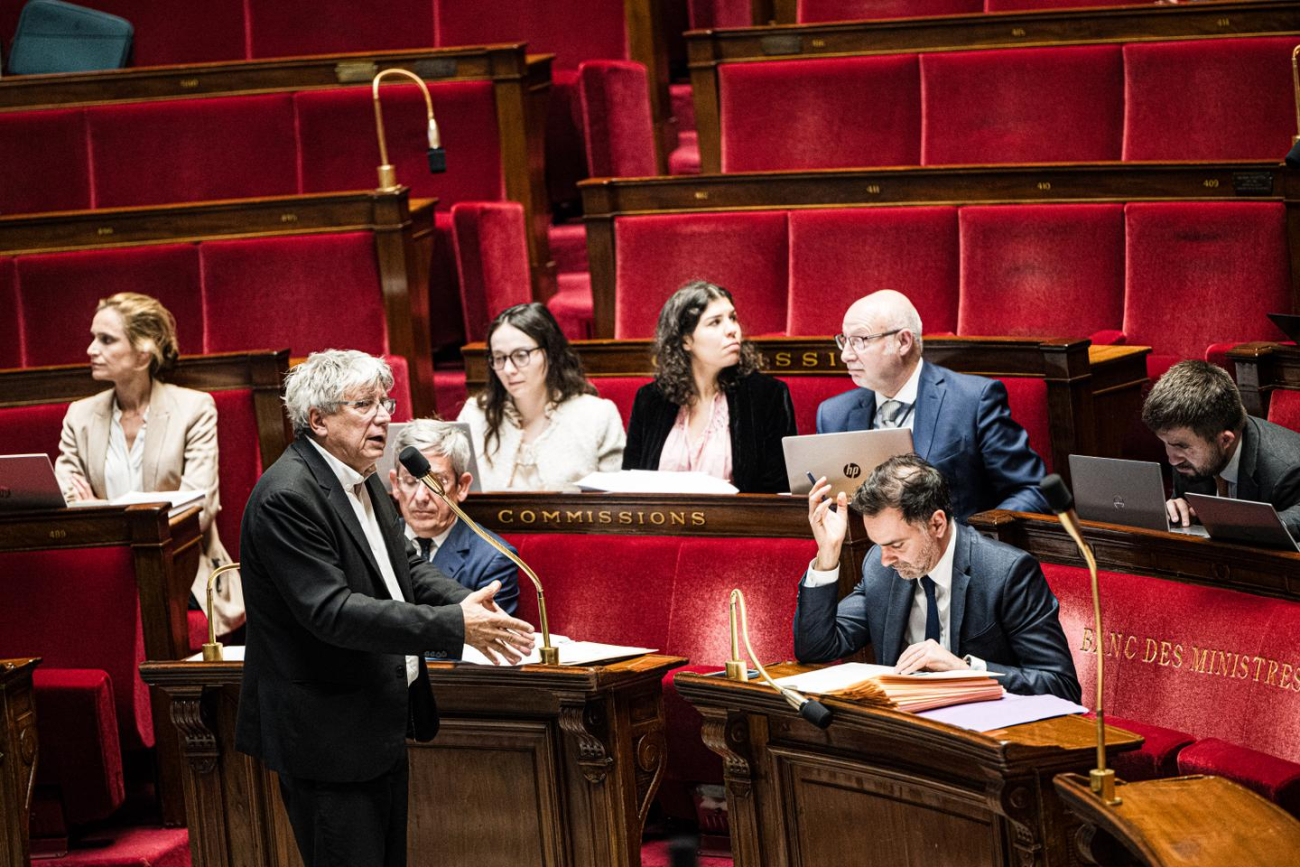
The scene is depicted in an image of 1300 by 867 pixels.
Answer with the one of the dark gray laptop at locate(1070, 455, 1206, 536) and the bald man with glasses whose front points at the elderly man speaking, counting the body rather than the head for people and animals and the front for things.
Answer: the bald man with glasses

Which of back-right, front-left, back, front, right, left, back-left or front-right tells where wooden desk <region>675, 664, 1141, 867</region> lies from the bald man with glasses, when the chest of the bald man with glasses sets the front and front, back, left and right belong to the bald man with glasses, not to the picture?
front-left

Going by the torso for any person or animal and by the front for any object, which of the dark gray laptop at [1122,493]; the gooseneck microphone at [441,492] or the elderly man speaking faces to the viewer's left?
the gooseneck microphone

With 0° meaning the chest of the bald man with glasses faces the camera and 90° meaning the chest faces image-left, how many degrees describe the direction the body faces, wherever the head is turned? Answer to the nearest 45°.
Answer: approximately 45°

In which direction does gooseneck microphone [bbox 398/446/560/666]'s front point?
to the viewer's left
